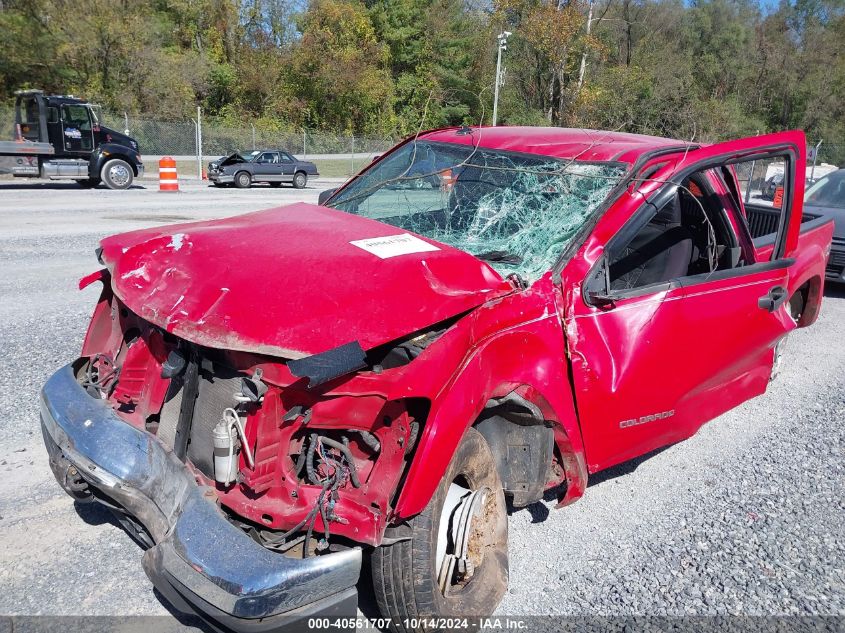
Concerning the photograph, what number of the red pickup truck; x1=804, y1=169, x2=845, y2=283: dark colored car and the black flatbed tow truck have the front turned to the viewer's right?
1

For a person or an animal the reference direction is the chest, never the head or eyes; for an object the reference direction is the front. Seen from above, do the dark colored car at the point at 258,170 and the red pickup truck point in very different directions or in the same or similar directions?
same or similar directions

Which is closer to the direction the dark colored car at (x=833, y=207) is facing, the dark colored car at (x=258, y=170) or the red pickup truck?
the red pickup truck

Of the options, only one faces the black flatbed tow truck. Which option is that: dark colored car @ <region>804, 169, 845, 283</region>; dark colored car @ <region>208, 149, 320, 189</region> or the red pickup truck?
dark colored car @ <region>208, 149, 320, 189</region>

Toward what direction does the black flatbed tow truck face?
to the viewer's right

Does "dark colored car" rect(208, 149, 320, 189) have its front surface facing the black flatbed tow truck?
yes

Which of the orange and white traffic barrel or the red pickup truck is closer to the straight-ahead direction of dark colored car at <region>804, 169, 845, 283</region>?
the red pickup truck

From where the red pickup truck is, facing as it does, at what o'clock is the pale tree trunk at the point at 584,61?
The pale tree trunk is roughly at 5 o'clock from the red pickup truck.

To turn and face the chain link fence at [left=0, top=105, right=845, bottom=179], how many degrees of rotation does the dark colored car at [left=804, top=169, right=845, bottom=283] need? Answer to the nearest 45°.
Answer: approximately 135° to its right

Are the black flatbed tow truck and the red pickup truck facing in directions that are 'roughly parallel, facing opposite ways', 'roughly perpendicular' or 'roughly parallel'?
roughly parallel, facing opposite ways

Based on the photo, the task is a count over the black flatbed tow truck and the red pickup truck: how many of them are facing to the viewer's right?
1

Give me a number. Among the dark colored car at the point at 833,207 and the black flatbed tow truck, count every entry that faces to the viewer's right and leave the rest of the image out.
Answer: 1

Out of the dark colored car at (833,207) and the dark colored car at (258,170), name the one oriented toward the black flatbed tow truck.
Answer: the dark colored car at (258,170)

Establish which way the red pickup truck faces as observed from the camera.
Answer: facing the viewer and to the left of the viewer

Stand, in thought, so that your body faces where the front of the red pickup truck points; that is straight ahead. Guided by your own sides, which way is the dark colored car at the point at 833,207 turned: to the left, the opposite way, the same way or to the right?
the same way

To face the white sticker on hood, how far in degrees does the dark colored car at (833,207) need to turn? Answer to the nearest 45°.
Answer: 0° — it already faces it

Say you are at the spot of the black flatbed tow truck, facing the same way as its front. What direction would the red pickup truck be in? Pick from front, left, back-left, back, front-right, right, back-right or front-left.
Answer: right

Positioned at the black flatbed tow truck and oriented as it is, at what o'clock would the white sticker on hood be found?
The white sticker on hood is roughly at 3 o'clock from the black flatbed tow truck.
